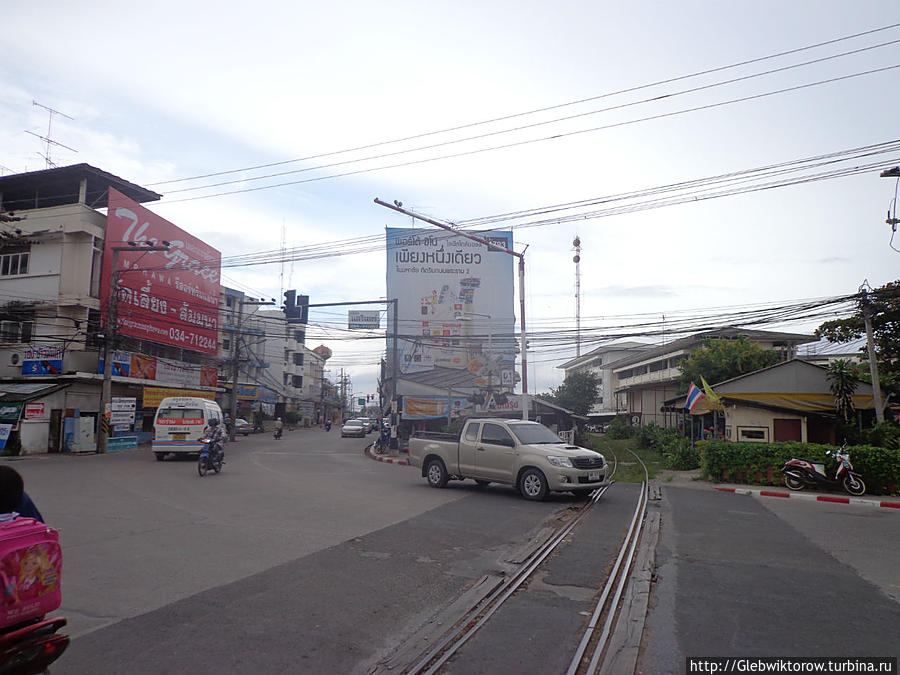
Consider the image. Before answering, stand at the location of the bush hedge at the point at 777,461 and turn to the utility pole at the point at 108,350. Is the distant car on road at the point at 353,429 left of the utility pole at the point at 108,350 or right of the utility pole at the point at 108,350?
right

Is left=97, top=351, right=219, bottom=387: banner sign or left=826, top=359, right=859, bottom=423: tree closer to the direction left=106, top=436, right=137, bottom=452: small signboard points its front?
the tree

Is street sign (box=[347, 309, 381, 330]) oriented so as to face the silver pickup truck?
yes

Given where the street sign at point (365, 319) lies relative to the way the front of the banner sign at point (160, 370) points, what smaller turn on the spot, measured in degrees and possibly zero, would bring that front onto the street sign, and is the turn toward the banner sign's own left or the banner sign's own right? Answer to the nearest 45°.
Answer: approximately 45° to the banner sign's own left

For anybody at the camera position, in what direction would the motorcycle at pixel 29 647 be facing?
facing away from the viewer and to the left of the viewer

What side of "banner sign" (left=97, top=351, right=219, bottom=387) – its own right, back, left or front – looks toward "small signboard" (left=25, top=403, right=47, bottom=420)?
right

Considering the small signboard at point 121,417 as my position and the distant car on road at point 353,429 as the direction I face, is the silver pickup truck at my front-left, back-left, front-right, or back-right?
back-right

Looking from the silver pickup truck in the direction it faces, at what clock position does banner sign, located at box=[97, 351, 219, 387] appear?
The banner sign is roughly at 6 o'clock from the silver pickup truck.

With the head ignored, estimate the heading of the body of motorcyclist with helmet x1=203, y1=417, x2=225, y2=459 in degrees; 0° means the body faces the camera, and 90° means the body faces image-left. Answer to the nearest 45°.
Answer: approximately 45°

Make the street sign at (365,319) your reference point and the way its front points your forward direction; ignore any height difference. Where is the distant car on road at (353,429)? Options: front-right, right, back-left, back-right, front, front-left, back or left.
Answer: back

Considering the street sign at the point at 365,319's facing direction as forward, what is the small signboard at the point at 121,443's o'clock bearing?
The small signboard is roughly at 2 o'clock from the street sign.
